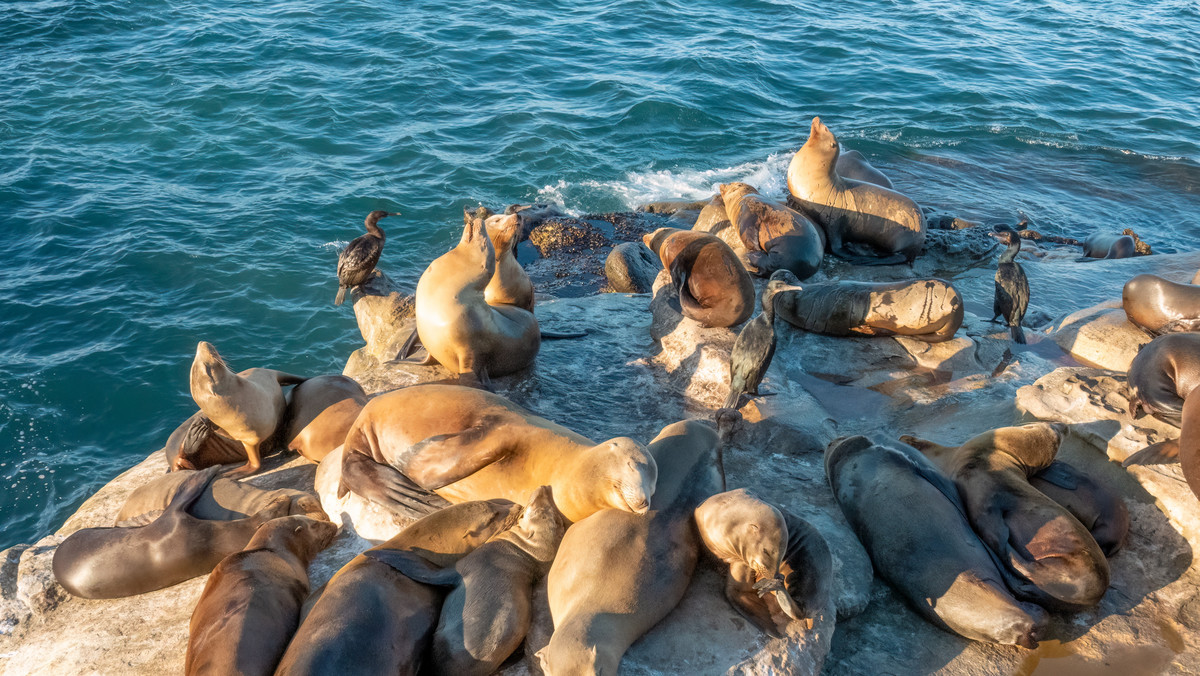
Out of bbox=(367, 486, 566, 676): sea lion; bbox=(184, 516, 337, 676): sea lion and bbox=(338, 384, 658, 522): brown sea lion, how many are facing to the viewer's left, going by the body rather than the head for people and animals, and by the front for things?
0

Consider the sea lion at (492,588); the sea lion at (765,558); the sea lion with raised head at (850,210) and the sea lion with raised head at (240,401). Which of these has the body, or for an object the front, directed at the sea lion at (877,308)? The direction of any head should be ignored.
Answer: the sea lion at (492,588)

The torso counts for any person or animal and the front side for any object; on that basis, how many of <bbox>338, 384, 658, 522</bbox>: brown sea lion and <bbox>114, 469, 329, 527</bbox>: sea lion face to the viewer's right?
2

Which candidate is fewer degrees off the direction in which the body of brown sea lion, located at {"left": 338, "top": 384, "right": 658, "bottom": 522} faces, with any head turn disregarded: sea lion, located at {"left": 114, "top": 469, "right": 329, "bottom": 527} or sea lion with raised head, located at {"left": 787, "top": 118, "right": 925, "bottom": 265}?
the sea lion with raised head

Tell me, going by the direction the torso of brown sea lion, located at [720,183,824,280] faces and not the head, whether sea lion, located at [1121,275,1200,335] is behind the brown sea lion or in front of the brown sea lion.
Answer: behind

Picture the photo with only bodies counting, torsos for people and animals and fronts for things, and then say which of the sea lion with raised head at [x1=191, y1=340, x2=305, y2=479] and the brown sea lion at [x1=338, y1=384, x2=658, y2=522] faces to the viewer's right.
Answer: the brown sea lion

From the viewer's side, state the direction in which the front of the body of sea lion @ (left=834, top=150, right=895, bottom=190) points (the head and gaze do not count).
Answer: to the viewer's left

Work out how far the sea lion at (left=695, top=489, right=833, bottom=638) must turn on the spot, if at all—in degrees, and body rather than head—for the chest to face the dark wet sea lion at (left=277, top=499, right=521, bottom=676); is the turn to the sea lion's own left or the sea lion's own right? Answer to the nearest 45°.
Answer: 0° — it already faces it

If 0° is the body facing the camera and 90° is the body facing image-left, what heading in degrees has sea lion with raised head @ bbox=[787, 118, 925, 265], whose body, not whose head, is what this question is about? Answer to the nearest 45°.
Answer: approximately 90°

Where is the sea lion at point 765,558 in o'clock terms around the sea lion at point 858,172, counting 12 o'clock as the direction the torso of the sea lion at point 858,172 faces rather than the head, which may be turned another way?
the sea lion at point 765,558 is roughly at 9 o'clock from the sea lion at point 858,172.

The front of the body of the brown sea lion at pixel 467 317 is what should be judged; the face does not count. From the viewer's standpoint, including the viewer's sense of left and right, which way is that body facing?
facing the viewer and to the left of the viewer

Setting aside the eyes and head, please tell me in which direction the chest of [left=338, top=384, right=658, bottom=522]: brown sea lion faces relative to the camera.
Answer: to the viewer's right

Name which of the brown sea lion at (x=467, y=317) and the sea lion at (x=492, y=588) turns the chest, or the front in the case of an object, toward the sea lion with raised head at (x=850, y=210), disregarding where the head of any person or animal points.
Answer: the sea lion

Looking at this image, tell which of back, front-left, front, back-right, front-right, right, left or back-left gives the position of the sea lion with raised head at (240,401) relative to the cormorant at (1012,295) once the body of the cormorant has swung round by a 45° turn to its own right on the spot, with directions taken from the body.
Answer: left

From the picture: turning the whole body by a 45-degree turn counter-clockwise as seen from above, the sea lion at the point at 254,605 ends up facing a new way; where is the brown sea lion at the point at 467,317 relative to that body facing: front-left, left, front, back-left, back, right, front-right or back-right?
front-right

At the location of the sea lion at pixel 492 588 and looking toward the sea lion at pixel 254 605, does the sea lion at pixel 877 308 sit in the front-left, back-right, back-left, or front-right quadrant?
back-right
